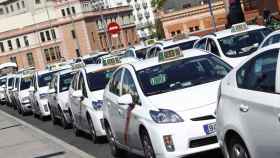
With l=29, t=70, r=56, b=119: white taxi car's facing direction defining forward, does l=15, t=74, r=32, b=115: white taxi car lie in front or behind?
behind

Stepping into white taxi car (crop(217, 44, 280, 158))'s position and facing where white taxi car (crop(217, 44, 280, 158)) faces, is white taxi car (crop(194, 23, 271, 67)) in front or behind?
behind

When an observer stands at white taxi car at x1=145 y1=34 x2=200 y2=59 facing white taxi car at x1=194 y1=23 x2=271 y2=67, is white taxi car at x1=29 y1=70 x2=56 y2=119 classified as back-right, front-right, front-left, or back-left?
back-right

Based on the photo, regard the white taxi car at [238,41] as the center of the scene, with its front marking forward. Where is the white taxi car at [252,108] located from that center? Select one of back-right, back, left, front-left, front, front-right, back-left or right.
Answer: front-right

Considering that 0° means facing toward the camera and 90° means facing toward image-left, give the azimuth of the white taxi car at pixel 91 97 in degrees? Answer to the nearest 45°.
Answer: approximately 315°

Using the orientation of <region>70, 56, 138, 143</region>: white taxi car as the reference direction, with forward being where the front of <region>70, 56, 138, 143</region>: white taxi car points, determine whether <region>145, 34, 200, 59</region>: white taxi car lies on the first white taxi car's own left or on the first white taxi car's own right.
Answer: on the first white taxi car's own left
